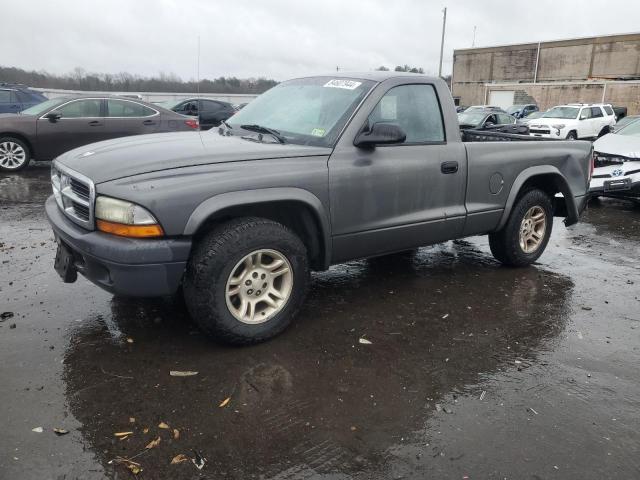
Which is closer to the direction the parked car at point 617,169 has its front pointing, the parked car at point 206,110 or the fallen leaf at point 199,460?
the fallen leaf

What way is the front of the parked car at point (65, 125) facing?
to the viewer's left

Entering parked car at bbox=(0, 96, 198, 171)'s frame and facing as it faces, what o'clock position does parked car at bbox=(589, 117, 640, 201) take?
parked car at bbox=(589, 117, 640, 201) is roughly at 7 o'clock from parked car at bbox=(0, 96, 198, 171).

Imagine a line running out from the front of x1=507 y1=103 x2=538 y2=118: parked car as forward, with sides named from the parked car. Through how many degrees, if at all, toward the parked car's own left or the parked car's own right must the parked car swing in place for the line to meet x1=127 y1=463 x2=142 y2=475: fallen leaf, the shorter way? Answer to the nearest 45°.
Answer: approximately 45° to the parked car's own left

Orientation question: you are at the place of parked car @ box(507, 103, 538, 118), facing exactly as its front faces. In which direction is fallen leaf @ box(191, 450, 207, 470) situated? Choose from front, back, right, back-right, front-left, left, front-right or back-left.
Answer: front-left

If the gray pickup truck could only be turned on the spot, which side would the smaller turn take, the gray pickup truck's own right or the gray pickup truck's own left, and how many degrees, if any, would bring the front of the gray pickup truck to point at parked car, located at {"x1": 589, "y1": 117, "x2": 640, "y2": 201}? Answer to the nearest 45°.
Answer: approximately 180°

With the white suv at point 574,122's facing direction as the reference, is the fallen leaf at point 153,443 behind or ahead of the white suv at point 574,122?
ahead
